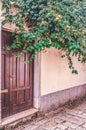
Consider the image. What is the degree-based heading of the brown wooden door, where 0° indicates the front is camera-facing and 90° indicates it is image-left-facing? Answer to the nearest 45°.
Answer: approximately 315°
